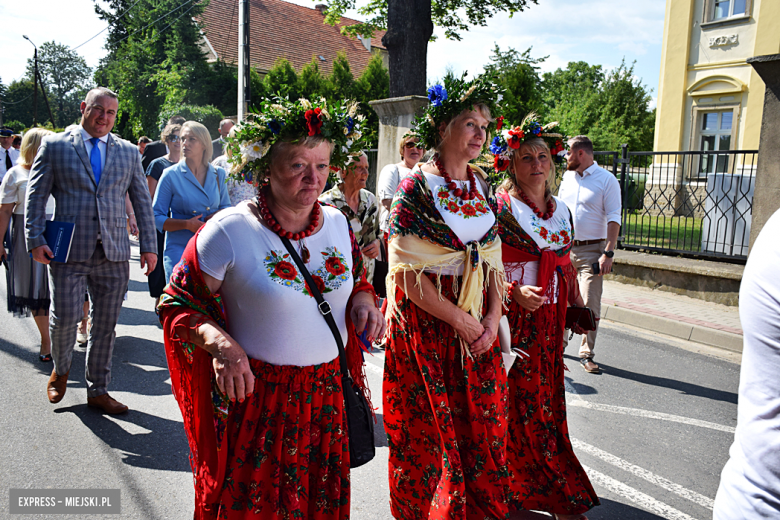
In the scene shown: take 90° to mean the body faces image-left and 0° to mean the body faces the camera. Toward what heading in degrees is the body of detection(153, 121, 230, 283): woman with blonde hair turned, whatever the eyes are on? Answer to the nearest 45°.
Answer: approximately 315°

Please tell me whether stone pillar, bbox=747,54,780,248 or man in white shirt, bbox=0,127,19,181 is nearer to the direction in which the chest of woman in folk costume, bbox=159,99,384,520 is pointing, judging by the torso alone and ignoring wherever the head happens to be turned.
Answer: the stone pillar
